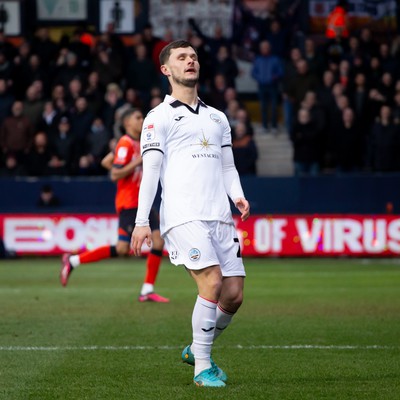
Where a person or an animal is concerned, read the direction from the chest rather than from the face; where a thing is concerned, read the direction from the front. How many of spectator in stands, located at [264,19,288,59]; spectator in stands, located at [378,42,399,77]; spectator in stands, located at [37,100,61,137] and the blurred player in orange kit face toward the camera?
3

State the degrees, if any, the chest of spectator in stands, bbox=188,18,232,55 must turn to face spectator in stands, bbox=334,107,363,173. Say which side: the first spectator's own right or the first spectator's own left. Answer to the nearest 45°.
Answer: approximately 45° to the first spectator's own left

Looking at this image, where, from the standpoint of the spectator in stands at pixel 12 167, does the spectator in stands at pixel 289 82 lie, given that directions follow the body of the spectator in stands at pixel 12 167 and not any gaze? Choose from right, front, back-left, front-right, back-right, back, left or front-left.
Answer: left

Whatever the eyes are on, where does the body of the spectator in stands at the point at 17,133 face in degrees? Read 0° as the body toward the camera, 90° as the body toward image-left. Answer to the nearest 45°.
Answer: approximately 0°

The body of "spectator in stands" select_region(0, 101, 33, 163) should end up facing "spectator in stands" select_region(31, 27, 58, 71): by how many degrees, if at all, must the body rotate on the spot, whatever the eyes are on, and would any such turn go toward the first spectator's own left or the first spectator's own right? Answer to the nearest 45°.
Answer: approximately 180°

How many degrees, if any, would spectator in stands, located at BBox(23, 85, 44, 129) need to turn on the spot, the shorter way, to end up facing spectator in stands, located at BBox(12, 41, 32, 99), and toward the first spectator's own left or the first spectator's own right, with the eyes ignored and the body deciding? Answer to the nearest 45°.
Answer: approximately 180°

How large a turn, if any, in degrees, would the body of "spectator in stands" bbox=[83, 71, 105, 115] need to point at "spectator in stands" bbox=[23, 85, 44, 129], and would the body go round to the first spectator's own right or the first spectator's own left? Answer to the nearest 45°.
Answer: approximately 90° to the first spectator's own right

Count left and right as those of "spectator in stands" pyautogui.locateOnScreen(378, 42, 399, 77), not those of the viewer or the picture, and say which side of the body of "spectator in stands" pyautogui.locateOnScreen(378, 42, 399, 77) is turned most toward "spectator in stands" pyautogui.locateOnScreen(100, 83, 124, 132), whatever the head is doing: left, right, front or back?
right

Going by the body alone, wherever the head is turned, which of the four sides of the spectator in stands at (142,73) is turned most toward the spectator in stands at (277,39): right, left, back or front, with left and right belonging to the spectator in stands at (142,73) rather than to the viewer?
left

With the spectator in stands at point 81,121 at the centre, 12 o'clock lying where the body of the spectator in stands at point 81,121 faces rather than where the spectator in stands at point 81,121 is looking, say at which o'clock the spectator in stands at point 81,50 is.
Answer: the spectator in stands at point 81,50 is roughly at 6 o'clock from the spectator in stands at point 81,121.

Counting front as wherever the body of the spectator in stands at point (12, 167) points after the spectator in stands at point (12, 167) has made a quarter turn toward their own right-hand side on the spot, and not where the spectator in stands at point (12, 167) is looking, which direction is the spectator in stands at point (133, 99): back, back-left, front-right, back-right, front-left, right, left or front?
back

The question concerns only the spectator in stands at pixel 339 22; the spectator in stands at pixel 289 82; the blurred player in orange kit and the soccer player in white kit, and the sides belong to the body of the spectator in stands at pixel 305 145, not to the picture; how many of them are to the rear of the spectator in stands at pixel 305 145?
2

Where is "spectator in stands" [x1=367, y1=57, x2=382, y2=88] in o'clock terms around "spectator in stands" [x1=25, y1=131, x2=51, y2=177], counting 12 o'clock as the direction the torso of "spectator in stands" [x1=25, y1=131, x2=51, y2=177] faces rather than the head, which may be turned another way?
"spectator in stands" [x1=367, y1=57, x2=382, y2=88] is roughly at 9 o'clock from "spectator in stands" [x1=25, y1=131, x2=51, y2=177].
